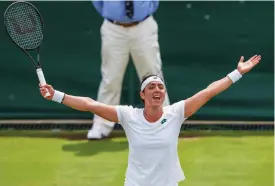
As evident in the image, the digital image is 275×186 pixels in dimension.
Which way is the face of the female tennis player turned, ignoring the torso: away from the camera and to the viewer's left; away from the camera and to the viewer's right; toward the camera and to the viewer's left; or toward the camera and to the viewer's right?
toward the camera and to the viewer's right

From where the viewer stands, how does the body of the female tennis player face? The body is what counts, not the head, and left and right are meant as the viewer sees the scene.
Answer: facing the viewer

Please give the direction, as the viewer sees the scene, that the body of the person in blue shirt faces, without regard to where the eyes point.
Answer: toward the camera

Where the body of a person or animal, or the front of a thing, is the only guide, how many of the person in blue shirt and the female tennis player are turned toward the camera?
2

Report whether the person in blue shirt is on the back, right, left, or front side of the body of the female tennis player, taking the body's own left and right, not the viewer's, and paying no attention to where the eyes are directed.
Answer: back

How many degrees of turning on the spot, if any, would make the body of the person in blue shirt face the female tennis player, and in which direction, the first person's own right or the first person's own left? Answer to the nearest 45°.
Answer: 0° — they already face them
